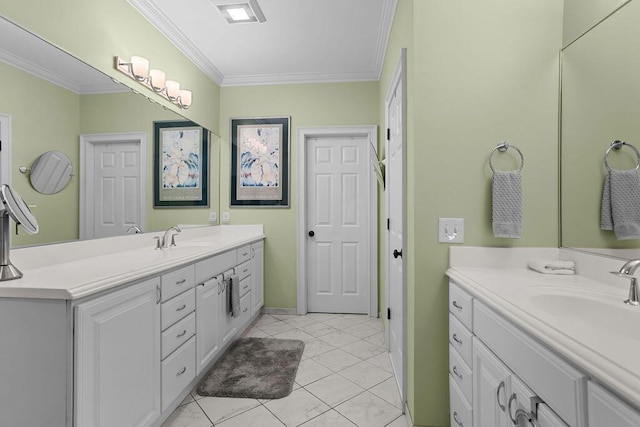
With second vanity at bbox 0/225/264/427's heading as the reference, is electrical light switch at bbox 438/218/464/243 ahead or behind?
ahead

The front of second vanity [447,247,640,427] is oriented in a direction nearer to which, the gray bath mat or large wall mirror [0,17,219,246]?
the large wall mirror

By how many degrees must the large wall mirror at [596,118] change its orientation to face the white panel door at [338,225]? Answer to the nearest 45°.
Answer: approximately 90° to its right

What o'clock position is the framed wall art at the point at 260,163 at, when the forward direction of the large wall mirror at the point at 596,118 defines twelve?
The framed wall art is roughly at 2 o'clock from the large wall mirror.

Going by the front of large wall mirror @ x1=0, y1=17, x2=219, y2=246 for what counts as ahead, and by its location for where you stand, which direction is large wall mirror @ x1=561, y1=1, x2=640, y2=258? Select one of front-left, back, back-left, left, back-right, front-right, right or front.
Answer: front

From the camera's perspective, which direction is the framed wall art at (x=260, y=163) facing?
toward the camera

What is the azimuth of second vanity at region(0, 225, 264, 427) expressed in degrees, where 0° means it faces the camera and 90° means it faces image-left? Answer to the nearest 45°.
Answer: approximately 315°

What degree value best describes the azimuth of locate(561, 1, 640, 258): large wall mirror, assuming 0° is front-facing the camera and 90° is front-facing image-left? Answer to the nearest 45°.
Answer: approximately 45°

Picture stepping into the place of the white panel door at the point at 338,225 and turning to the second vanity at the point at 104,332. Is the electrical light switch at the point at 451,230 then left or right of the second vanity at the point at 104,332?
left

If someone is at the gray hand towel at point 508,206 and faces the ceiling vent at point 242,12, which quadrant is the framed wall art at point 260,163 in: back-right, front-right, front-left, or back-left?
front-right

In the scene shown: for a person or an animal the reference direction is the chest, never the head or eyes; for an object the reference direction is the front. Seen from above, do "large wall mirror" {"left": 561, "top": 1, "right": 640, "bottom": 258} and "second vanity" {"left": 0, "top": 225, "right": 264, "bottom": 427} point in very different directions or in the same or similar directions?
very different directions

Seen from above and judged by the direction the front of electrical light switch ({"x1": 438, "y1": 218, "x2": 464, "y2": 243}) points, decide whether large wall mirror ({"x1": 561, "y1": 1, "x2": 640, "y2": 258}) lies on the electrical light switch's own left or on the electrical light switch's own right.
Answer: on the electrical light switch's own left

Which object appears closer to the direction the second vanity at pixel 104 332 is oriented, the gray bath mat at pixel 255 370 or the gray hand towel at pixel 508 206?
the gray hand towel

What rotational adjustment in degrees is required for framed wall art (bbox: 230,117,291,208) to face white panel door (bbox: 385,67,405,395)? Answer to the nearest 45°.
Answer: approximately 45° to its left

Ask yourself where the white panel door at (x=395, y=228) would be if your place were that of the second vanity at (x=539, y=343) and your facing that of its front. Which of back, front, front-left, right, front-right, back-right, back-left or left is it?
right

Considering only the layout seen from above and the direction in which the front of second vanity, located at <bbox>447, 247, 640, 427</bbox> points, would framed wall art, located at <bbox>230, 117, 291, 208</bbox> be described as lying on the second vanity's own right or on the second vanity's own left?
on the second vanity's own right

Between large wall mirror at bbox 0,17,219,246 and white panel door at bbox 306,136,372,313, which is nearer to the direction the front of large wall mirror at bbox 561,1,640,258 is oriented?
the large wall mirror
